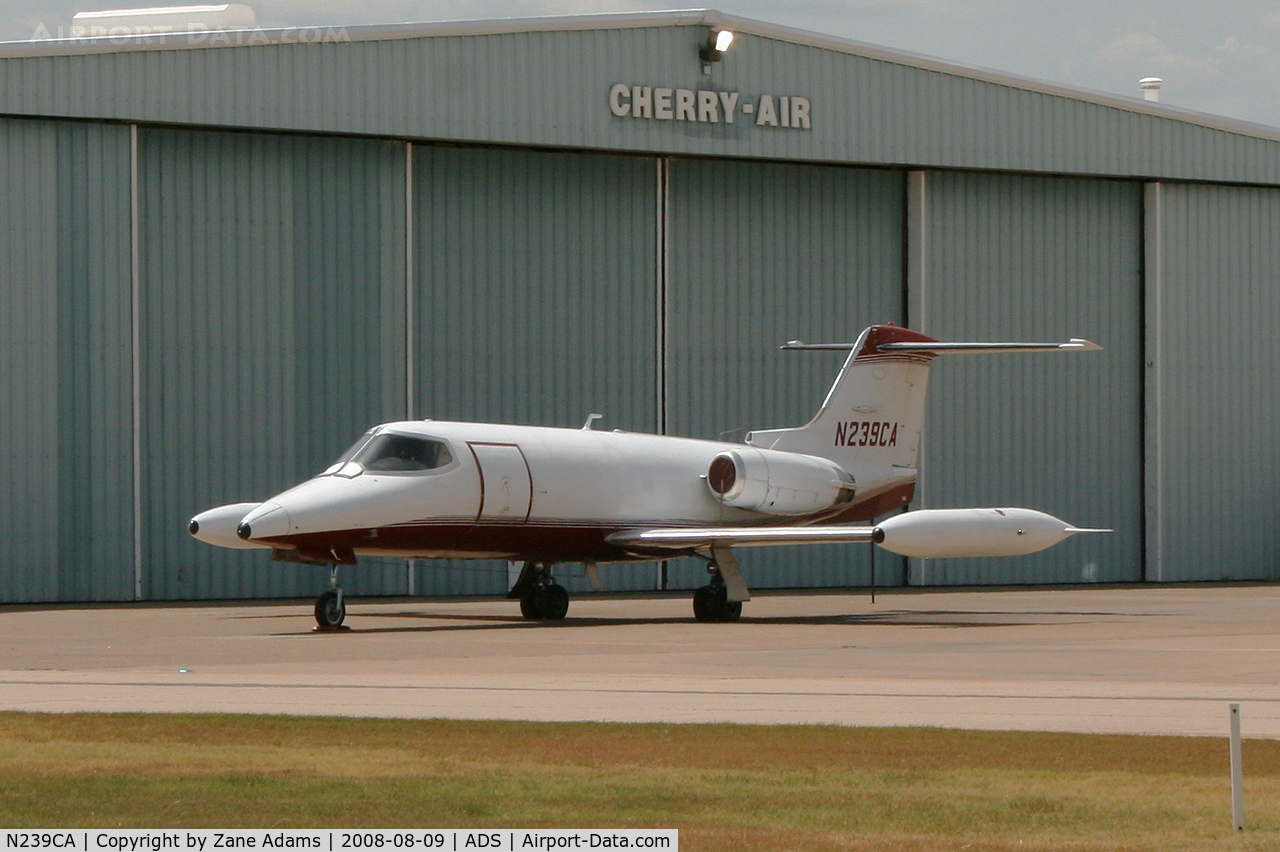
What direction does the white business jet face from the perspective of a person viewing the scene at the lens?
facing the viewer and to the left of the viewer
